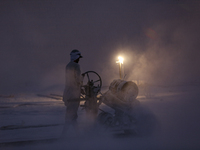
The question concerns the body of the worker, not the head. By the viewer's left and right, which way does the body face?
facing away from the viewer and to the right of the viewer
